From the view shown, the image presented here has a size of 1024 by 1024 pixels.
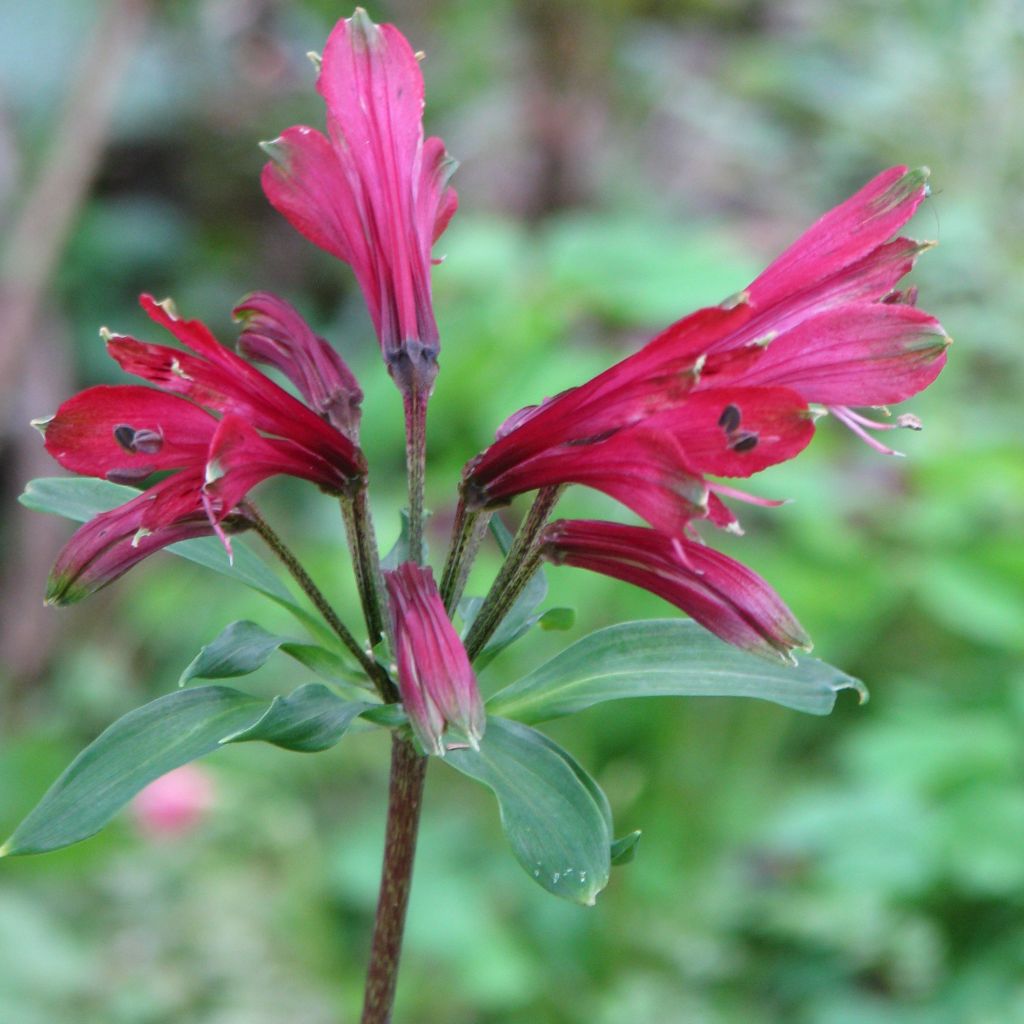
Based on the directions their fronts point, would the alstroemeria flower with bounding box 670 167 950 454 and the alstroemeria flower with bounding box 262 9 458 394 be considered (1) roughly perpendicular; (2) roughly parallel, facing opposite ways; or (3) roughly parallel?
roughly perpendicular

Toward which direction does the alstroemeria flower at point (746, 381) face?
to the viewer's right

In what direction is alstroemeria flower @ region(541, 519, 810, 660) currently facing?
to the viewer's right

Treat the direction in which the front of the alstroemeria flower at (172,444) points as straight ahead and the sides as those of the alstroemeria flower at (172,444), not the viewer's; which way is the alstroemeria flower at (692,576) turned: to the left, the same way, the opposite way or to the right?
the opposite way

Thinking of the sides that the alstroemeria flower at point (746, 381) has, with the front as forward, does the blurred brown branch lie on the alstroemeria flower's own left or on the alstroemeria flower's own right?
on the alstroemeria flower's own left

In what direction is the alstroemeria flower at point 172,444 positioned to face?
to the viewer's left

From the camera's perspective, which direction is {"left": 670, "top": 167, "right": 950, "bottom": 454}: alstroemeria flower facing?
to the viewer's right

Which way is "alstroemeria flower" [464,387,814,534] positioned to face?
to the viewer's right
